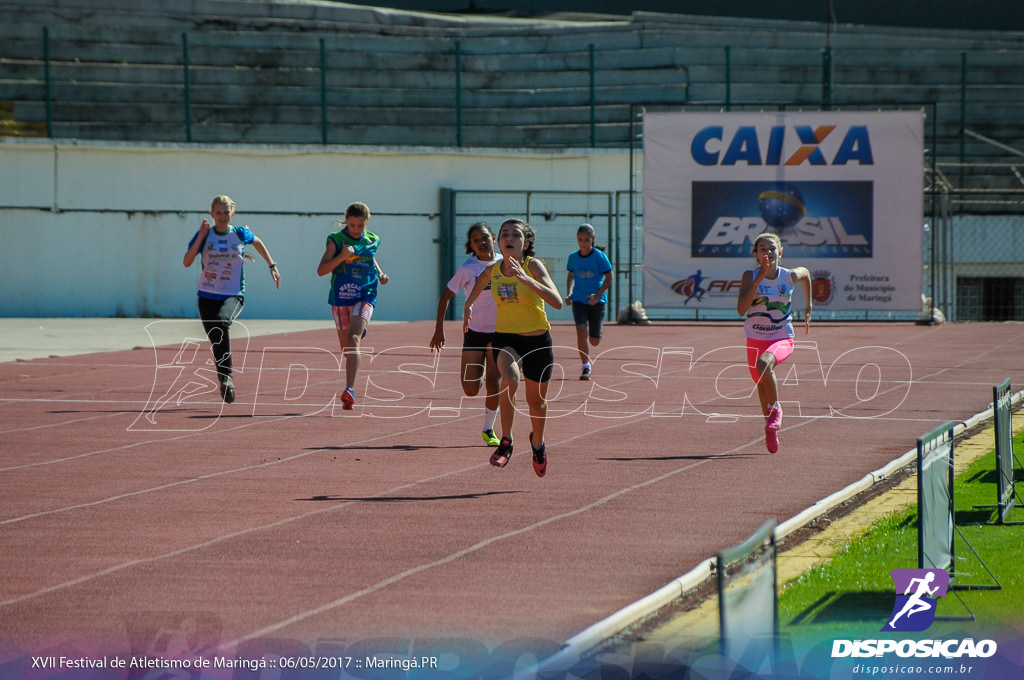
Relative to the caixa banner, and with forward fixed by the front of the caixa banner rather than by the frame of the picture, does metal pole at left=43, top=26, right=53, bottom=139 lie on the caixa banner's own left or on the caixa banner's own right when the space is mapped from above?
on the caixa banner's own right

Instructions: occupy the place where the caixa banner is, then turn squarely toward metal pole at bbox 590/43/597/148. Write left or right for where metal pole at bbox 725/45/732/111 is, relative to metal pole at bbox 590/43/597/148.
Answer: right

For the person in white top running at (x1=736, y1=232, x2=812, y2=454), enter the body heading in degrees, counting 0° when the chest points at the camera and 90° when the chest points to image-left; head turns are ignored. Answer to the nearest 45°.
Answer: approximately 0°

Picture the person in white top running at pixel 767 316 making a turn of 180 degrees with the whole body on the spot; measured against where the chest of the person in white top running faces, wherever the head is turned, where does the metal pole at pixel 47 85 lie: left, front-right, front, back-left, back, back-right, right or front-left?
front-left

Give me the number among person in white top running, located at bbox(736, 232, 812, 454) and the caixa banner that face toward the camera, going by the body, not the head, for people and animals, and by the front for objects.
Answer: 2

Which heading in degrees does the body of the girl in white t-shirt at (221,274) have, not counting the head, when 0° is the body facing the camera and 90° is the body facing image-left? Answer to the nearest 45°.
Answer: approximately 0°

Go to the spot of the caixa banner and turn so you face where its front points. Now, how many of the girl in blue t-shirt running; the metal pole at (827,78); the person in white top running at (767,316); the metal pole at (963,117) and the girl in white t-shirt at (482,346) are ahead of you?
3

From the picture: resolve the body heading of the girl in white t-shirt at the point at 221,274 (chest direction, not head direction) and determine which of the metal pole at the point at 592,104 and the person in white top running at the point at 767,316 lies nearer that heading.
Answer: the person in white top running
